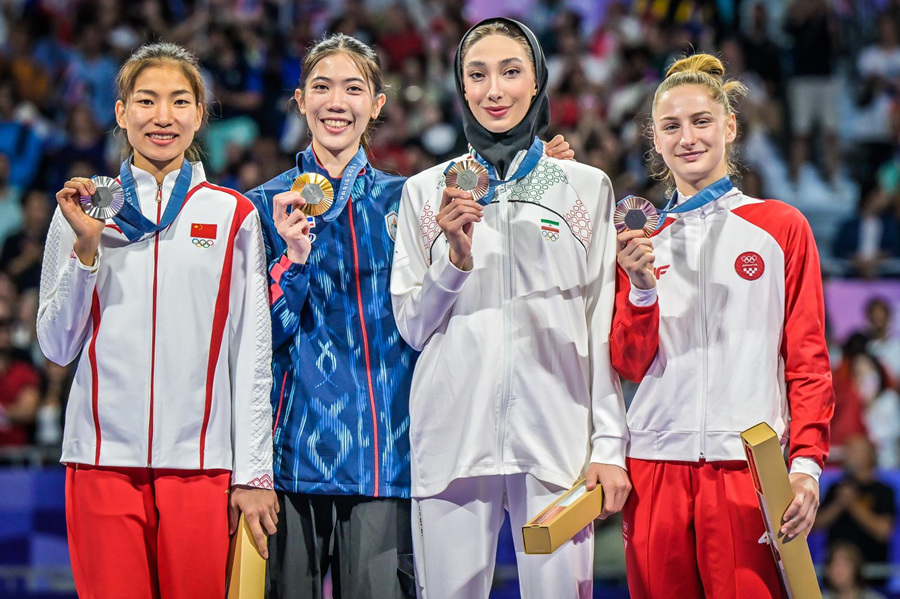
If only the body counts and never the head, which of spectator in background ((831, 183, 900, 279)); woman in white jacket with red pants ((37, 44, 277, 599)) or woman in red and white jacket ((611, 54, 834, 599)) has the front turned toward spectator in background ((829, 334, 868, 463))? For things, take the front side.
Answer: spectator in background ((831, 183, 900, 279))

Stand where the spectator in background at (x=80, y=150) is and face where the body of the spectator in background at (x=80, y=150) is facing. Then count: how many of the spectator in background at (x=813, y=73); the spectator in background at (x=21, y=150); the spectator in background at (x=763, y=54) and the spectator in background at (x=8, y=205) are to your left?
2

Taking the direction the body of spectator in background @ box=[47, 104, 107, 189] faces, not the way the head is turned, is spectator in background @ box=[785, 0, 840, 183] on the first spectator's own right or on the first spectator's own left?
on the first spectator's own left

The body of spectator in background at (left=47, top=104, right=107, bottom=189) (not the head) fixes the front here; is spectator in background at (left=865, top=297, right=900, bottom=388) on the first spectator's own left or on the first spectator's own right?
on the first spectator's own left

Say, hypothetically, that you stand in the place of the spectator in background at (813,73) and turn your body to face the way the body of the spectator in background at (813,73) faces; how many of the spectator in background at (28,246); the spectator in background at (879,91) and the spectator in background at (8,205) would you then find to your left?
1

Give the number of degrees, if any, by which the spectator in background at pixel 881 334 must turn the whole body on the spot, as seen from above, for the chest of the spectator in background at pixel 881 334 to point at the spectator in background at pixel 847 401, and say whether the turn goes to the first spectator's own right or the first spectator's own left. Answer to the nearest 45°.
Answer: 0° — they already face them

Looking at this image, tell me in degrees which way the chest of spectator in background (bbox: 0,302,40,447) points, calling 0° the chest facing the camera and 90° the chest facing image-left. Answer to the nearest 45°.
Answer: approximately 0°

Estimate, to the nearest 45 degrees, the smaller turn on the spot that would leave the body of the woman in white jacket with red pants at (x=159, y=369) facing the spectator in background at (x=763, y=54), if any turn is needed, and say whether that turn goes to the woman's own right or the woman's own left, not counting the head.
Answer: approximately 135° to the woman's own left
